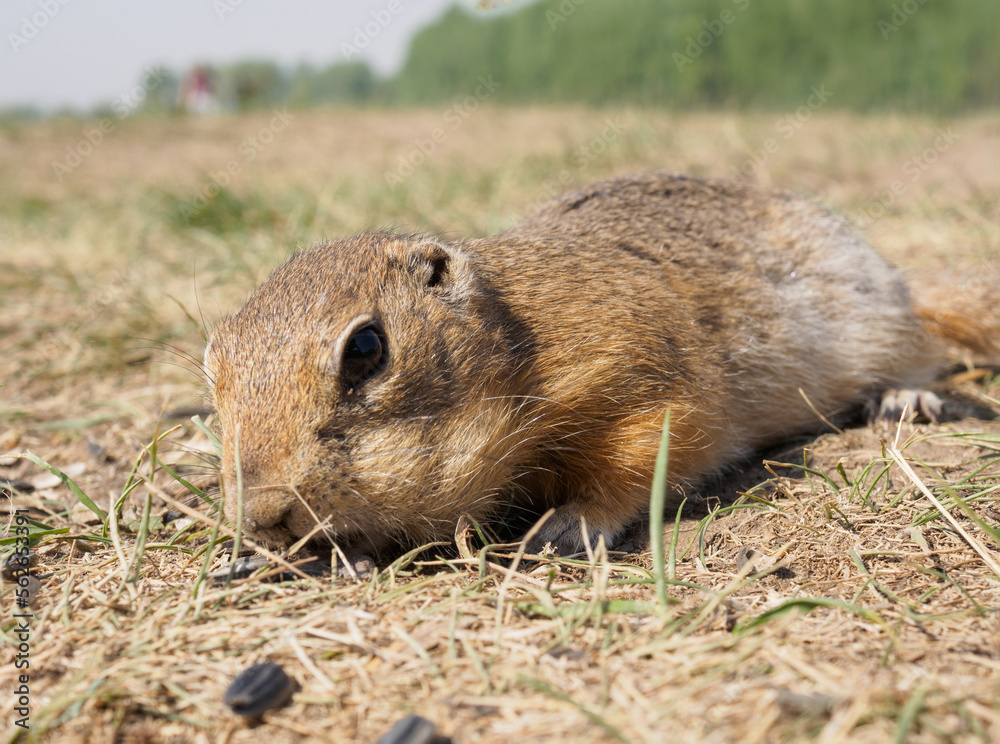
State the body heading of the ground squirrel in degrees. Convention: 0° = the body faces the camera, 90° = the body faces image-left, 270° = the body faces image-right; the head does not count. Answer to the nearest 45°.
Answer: approximately 45°
